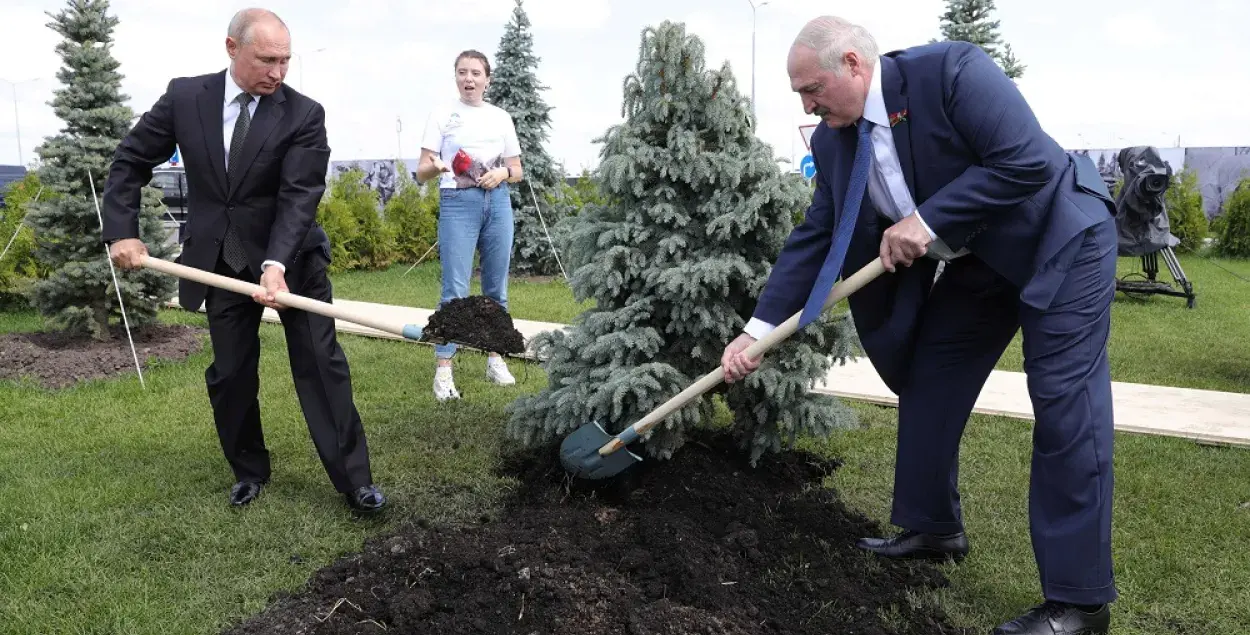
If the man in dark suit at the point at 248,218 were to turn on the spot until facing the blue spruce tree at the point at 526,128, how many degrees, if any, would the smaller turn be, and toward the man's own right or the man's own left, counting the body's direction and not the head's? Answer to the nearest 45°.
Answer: approximately 135° to the man's own left

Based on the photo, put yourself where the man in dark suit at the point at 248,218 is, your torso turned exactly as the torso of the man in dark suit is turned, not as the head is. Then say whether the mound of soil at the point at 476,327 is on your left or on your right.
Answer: on your left

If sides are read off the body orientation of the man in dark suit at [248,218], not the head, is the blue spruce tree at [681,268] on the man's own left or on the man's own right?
on the man's own left

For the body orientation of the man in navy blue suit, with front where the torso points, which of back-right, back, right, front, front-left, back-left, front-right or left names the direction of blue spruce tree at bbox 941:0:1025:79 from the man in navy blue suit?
back-right

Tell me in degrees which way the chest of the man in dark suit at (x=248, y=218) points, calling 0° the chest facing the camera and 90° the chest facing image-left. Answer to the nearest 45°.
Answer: approximately 0°

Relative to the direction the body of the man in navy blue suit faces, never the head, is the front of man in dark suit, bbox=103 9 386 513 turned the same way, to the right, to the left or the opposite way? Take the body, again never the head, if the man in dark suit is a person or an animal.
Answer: to the left

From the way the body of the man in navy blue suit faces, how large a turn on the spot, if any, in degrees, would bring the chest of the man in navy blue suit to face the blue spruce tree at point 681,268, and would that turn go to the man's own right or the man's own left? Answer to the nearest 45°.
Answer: approximately 90° to the man's own right

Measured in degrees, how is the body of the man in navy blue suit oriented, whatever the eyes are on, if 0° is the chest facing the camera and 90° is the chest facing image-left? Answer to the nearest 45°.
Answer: approximately 45°

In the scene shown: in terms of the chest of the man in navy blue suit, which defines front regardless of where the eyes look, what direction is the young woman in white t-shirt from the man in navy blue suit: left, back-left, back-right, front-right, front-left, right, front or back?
right

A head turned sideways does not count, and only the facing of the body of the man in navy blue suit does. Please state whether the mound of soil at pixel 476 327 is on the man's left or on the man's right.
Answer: on the man's right

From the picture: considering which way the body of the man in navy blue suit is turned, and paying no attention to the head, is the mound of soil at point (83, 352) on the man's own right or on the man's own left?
on the man's own right
